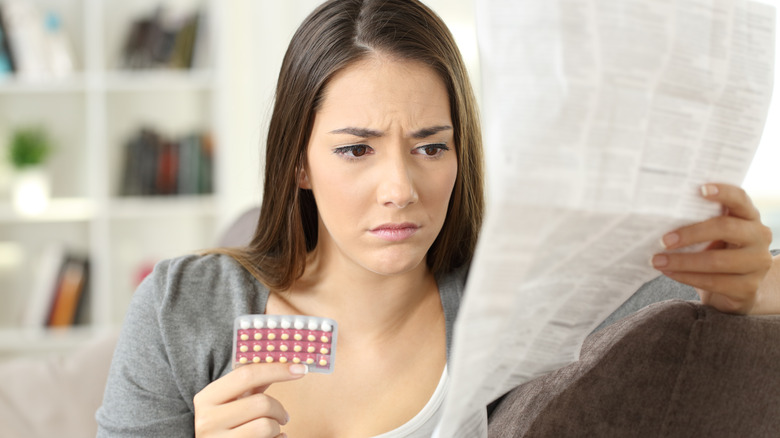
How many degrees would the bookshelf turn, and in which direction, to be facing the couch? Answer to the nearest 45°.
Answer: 0° — it already faces it

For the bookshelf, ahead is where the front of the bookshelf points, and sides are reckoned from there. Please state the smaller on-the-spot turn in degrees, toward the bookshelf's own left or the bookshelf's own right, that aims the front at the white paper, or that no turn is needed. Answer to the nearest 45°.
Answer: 0° — it already faces it

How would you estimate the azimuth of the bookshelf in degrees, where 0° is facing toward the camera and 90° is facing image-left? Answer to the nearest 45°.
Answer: approximately 0°

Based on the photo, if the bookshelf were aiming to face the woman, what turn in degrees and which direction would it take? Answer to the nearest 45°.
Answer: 0° — it already faces them
